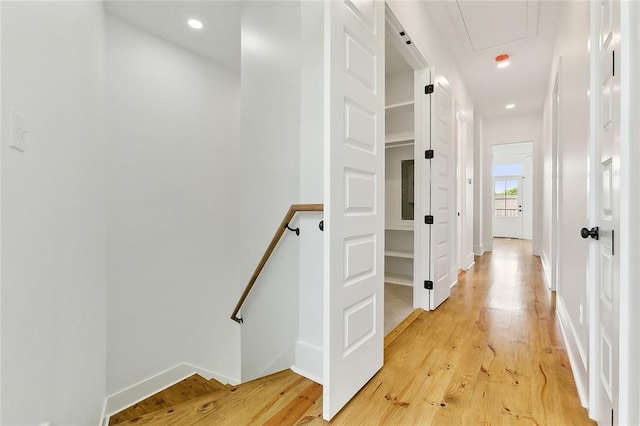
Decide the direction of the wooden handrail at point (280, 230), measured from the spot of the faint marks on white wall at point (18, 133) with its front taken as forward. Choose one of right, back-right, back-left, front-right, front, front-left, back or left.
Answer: front-left

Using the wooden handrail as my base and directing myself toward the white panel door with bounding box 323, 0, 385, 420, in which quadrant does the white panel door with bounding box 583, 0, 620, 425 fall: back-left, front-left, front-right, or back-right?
front-left

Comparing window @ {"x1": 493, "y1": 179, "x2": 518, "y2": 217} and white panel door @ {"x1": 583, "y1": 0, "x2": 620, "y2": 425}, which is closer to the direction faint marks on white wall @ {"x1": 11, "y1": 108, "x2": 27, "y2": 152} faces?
the white panel door

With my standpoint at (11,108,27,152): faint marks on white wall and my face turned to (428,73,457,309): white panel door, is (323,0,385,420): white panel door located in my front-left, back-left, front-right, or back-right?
front-right

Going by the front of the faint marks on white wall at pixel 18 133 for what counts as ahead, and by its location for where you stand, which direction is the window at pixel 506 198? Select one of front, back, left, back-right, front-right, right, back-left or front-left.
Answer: front-left

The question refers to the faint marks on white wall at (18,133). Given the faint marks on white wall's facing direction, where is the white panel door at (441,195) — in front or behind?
in front

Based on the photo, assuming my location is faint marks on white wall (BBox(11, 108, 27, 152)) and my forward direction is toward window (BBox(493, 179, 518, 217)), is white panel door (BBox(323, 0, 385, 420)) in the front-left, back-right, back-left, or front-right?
front-right

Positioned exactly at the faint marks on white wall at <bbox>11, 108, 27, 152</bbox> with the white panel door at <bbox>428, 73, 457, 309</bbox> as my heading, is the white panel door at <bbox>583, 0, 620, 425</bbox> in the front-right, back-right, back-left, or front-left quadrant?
front-right

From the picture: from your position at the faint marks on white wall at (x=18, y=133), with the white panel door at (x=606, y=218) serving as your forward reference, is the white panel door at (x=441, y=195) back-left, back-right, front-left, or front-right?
front-left
